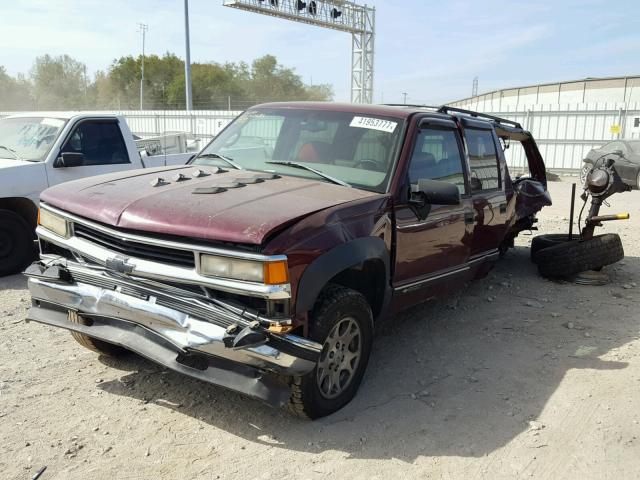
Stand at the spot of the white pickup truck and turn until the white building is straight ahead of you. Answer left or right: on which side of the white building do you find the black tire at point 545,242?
right

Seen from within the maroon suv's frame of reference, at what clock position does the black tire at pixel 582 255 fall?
The black tire is roughly at 6 o'clock from the maroon suv.

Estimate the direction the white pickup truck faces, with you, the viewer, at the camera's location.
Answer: facing the viewer and to the left of the viewer

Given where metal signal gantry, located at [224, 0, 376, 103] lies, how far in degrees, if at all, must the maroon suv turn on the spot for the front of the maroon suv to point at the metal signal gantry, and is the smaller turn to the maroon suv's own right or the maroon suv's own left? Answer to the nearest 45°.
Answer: approximately 135° to the maroon suv's own right

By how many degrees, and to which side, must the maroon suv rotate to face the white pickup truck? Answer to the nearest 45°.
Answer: approximately 90° to its right

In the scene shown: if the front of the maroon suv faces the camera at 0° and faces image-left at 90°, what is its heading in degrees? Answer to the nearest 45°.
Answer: approximately 45°

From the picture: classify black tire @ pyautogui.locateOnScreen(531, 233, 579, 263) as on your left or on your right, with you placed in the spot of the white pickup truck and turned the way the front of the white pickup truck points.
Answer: on your left

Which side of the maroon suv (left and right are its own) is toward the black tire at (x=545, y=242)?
back

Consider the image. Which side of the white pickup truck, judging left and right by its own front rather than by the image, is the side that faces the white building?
back

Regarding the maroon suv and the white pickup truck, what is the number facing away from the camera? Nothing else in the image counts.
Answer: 0
